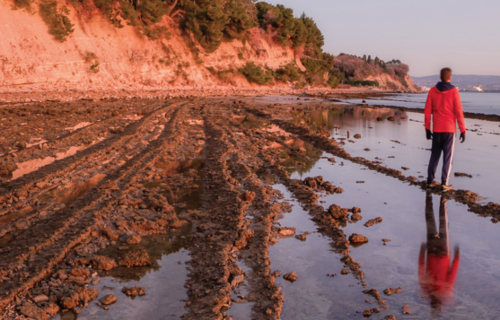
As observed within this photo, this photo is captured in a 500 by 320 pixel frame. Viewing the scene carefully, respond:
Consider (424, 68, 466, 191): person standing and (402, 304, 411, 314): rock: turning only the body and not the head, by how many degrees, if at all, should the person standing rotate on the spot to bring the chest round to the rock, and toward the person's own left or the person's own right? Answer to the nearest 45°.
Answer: approximately 180°

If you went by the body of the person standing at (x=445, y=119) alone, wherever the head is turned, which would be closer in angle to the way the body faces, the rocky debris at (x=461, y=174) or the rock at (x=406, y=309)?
the rocky debris

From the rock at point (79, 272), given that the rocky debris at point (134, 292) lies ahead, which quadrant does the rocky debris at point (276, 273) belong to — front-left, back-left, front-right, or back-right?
front-left

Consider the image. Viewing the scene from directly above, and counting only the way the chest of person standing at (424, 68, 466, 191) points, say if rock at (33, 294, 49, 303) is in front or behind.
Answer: behind

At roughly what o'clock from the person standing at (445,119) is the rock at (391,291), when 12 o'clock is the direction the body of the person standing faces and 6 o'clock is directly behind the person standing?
The rock is roughly at 6 o'clock from the person standing.

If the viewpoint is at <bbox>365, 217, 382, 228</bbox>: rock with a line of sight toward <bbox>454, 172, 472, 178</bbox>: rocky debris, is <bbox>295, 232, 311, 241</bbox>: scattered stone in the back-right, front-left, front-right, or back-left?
back-left

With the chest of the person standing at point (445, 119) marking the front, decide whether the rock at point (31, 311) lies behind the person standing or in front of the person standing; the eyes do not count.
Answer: behind

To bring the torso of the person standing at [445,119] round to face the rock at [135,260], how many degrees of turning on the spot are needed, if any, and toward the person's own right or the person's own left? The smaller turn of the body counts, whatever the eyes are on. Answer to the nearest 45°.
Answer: approximately 135° to the person's own left

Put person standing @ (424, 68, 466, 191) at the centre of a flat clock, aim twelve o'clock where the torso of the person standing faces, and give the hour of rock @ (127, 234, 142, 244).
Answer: The rock is roughly at 7 o'clock from the person standing.

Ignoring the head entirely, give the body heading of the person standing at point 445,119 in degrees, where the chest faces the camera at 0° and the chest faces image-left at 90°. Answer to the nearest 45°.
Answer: approximately 180°

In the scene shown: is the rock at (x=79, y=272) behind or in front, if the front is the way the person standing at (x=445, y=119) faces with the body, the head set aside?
behind

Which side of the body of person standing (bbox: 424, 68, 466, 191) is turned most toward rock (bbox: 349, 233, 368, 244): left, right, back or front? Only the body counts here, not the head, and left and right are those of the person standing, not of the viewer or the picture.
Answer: back

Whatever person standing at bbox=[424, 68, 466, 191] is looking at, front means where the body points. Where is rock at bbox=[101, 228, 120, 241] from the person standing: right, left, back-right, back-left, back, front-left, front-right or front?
back-left

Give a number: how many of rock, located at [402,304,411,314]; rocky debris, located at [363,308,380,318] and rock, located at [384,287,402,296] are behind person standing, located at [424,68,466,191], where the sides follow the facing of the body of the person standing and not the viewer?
3

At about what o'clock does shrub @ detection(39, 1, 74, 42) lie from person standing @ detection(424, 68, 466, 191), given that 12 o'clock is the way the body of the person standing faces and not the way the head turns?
The shrub is roughly at 10 o'clock from the person standing.

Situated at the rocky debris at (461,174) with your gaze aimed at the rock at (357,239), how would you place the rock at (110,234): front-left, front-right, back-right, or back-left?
front-right

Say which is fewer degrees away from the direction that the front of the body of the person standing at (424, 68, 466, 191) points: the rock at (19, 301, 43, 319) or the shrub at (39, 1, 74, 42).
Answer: the shrub

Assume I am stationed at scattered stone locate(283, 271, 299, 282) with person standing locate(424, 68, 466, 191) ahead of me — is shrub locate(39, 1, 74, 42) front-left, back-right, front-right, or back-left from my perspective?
front-left
